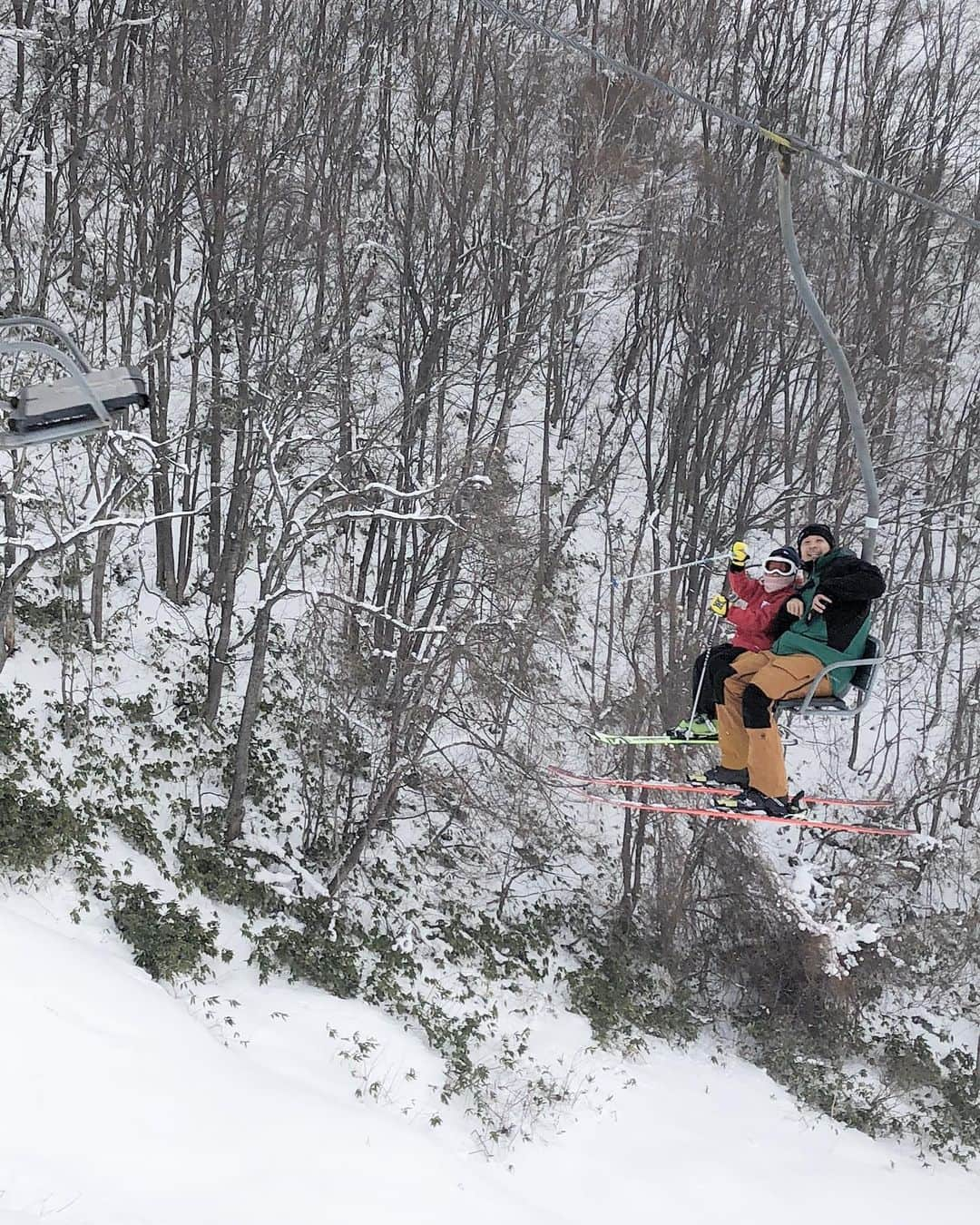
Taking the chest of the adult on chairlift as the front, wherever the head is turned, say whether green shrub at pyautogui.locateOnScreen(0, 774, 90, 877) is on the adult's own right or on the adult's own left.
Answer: on the adult's own right

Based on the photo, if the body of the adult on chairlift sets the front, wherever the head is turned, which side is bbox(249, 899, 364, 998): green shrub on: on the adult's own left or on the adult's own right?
on the adult's own right

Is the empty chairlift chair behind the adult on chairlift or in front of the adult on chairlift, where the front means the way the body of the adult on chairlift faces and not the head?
in front

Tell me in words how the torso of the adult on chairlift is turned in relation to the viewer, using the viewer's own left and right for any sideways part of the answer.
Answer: facing the viewer and to the left of the viewer

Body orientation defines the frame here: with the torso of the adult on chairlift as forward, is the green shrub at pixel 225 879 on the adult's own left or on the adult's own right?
on the adult's own right

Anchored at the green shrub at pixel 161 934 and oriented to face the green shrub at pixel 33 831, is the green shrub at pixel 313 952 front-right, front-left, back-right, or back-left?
back-right

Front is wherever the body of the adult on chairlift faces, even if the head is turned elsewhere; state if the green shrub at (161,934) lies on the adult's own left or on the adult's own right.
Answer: on the adult's own right
